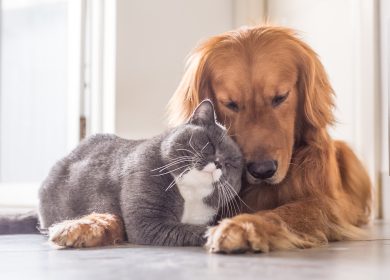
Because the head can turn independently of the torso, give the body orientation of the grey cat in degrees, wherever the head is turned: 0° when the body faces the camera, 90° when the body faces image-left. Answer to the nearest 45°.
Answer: approximately 315°
